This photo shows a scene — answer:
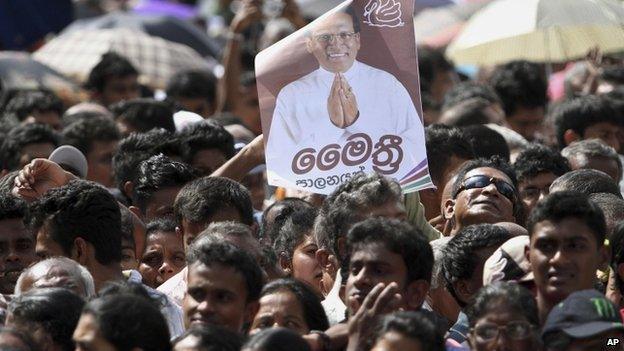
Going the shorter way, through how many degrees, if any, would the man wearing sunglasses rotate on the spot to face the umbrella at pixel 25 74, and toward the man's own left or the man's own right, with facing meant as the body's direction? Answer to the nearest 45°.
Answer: approximately 180°

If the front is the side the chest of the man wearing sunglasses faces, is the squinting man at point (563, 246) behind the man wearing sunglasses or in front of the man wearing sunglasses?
in front

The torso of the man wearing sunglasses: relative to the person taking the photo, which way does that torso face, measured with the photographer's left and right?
facing the viewer and to the right of the viewer

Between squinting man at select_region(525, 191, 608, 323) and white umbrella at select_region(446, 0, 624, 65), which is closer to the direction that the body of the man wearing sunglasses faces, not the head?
the squinting man

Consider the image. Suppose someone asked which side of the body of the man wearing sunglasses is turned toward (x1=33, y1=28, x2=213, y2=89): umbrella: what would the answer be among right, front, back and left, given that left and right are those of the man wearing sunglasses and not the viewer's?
back

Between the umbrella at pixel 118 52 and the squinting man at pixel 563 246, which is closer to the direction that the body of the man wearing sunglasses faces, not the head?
the squinting man

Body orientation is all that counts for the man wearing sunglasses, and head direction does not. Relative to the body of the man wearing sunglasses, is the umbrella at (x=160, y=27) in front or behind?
behind

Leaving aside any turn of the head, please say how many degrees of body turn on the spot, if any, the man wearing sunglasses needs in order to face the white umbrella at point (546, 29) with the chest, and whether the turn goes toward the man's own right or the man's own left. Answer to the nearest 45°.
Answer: approximately 135° to the man's own left

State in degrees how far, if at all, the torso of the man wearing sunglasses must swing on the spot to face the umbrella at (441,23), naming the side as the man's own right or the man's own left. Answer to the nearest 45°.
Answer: approximately 135° to the man's own left

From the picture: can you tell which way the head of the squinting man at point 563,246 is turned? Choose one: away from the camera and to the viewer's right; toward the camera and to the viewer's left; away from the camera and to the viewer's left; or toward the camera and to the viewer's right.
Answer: toward the camera and to the viewer's left
